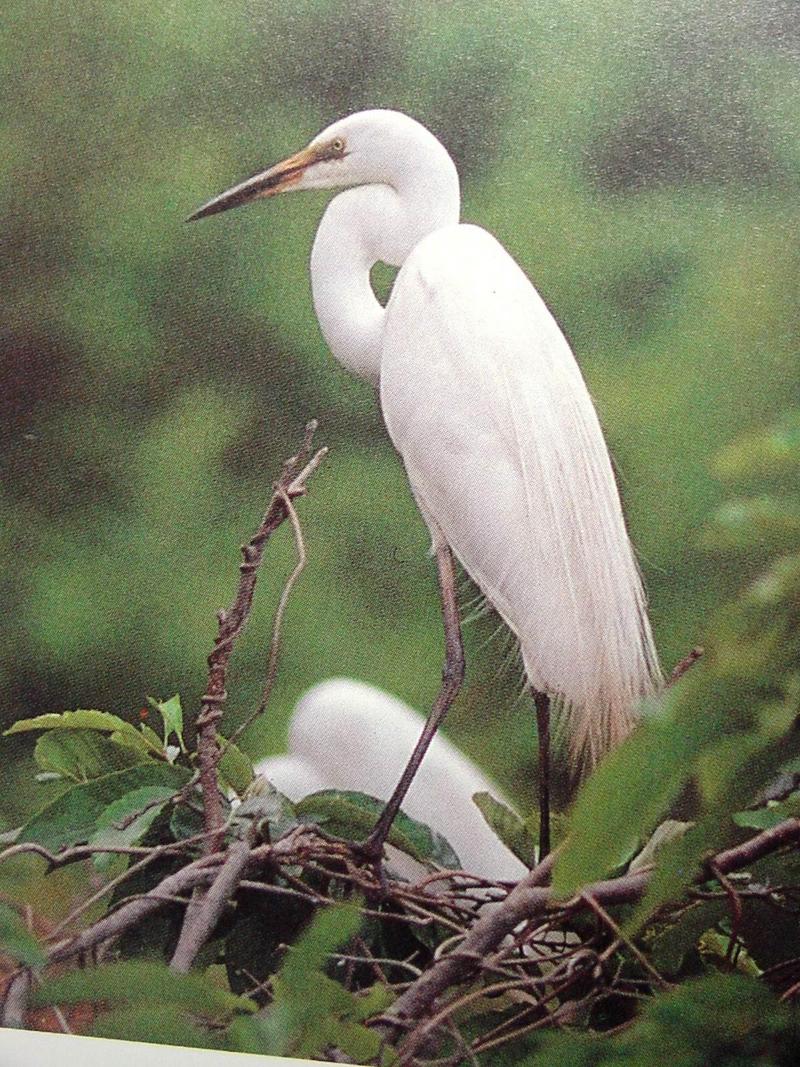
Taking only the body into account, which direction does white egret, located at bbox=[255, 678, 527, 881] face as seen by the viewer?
to the viewer's left
